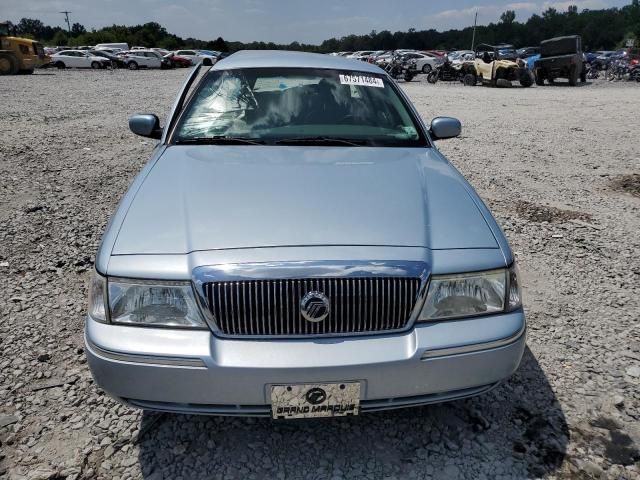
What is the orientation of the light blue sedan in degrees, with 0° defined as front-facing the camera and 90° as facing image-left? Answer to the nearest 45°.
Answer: approximately 0°

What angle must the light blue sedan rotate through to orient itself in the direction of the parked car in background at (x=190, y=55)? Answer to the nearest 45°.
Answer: approximately 180°

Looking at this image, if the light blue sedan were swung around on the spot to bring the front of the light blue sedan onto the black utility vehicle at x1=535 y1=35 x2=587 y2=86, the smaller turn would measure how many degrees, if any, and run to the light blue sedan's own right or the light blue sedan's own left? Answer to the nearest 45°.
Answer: approximately 135° to the light blue sedan's own left

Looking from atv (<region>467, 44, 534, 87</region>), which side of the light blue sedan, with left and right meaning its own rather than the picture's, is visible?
back

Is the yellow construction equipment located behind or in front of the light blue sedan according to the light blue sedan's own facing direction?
behind

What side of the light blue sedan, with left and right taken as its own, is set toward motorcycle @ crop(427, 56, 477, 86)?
back

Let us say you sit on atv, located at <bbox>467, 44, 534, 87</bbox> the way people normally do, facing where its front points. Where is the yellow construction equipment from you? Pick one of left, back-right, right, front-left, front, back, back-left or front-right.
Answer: back-right

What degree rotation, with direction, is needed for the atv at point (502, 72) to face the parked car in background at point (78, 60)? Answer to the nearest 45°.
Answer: approximately 135° to its right
